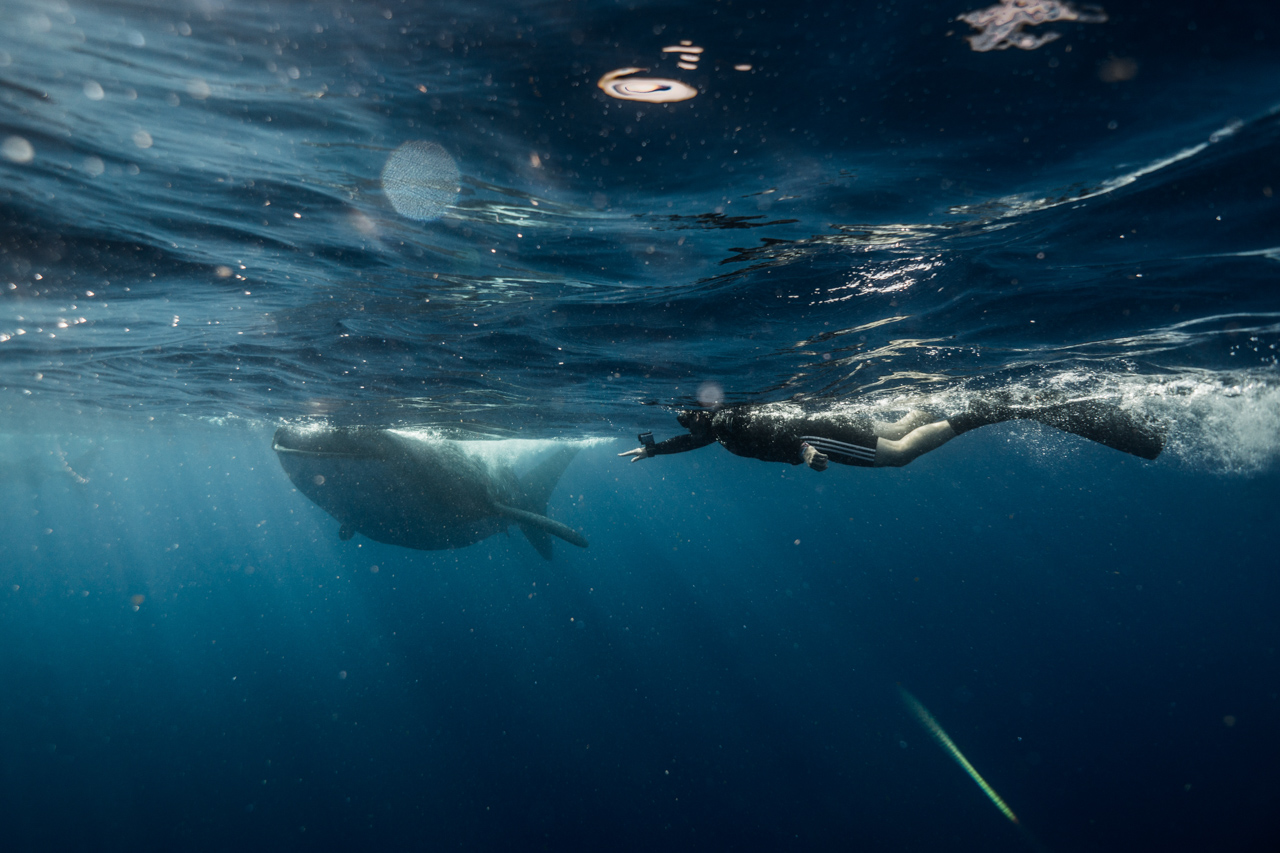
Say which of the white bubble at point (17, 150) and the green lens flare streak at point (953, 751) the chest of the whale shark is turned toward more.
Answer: the white bubble

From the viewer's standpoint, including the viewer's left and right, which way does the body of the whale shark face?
facing the viewer and to the left of the viewer

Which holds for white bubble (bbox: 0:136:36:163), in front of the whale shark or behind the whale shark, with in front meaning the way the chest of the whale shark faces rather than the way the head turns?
in front

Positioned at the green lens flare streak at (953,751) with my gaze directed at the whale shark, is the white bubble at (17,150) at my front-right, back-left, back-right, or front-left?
front-left

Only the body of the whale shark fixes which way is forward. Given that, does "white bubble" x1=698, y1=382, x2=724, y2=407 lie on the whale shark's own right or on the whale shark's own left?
on the whale shark's own left

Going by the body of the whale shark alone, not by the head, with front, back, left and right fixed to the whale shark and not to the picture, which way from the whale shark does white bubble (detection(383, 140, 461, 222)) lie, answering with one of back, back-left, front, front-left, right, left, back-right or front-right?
front-left

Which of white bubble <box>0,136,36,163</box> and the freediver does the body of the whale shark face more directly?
the white bubble
